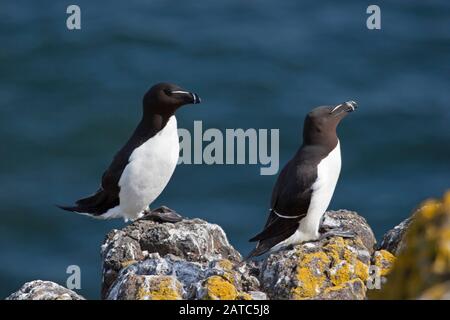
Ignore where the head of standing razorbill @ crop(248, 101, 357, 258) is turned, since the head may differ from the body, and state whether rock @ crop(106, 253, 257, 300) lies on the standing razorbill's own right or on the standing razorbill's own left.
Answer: on the standing razorbill's own right

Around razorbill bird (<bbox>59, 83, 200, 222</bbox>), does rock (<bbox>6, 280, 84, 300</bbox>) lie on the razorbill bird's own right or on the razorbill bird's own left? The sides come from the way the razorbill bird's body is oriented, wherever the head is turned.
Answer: on the razorbill bird's own right

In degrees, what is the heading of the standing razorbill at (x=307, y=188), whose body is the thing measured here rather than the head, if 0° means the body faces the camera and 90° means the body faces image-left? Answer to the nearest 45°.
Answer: approximately 270°

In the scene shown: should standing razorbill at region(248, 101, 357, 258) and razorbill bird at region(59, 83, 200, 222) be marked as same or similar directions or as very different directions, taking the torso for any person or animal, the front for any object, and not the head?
same or similar directions

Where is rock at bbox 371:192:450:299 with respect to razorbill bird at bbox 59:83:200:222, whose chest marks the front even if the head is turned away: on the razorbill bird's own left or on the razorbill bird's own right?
on the razorbill bird's own right

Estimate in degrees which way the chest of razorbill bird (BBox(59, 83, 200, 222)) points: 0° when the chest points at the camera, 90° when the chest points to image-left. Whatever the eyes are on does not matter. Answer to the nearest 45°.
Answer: approximately 270°

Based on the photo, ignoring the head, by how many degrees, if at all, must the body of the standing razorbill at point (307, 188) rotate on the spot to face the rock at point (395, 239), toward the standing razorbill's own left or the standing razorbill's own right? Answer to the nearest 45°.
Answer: approximately 45° to the standing razorbill's own right

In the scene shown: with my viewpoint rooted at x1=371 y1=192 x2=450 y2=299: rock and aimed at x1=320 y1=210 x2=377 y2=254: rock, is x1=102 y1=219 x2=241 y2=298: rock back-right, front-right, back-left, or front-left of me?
front-left

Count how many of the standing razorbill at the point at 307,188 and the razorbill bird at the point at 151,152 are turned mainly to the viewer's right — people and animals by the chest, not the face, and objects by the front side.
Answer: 2

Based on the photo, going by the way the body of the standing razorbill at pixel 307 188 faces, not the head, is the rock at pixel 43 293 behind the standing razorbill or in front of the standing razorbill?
behind
